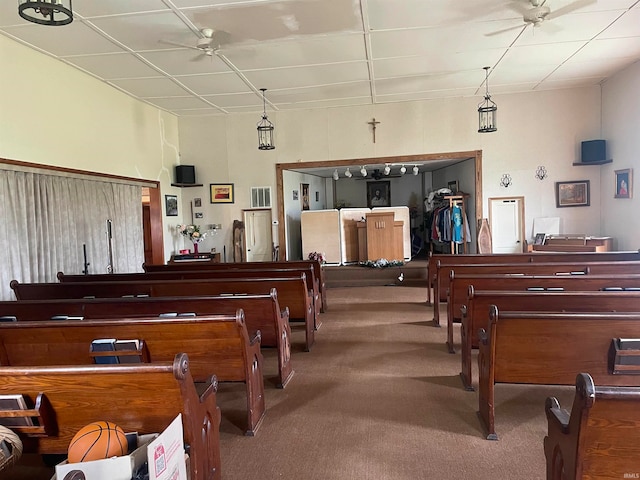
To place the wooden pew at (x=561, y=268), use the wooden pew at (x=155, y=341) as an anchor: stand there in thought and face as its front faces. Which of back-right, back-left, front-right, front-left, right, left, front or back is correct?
front-right

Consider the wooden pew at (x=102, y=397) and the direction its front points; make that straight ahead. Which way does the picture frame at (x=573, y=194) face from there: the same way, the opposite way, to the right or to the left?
the opposite way

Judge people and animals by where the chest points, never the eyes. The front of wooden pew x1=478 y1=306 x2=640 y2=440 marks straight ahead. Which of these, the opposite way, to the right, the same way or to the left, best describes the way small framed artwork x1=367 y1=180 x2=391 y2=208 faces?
the opposite way

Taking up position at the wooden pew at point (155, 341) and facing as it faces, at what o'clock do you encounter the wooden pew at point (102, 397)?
the wooden pew at point (102, 397) is roughly at 5 o'clock from the wooden pew at point (155, 341).

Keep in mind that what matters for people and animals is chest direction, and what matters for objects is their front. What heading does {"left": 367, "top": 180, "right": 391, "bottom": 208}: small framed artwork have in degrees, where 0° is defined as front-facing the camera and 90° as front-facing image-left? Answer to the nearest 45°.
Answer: approximately 0°

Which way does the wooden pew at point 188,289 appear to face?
away from the camera

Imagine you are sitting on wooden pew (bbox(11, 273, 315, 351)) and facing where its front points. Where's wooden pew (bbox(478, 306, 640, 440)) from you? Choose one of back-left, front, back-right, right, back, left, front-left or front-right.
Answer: back-right

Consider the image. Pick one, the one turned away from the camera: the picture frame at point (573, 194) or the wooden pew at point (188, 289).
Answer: the wooden pew

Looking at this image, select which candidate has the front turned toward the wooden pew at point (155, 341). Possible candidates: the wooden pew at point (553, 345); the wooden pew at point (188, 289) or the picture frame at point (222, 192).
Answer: the picture frame

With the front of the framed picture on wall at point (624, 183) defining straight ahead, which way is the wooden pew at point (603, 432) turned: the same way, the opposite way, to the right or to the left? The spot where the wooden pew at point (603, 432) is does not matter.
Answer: to the right

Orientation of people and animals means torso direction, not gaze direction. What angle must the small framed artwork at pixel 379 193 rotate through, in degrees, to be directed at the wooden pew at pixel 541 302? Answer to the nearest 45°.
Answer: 0° — it already faces it

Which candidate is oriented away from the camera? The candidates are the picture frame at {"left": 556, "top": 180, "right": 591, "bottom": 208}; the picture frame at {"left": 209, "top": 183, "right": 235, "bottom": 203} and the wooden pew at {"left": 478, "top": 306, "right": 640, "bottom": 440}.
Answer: the wooden pew

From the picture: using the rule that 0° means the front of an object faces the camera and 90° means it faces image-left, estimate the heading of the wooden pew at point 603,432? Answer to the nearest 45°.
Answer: approximately 135°

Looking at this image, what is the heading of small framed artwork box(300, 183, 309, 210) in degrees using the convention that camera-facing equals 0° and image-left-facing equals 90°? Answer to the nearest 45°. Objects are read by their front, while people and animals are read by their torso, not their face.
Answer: approximately 315°

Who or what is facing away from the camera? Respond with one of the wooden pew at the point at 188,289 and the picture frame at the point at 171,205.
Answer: the wooden pew

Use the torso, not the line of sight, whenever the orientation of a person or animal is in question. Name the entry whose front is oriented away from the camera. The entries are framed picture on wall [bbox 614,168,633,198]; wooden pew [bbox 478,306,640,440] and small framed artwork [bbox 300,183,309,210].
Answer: the wooden pew

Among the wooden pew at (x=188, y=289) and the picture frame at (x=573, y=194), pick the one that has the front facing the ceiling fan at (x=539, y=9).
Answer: the picture frame

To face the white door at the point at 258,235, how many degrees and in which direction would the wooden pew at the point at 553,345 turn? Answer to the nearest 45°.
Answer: approximately 45° to its left
